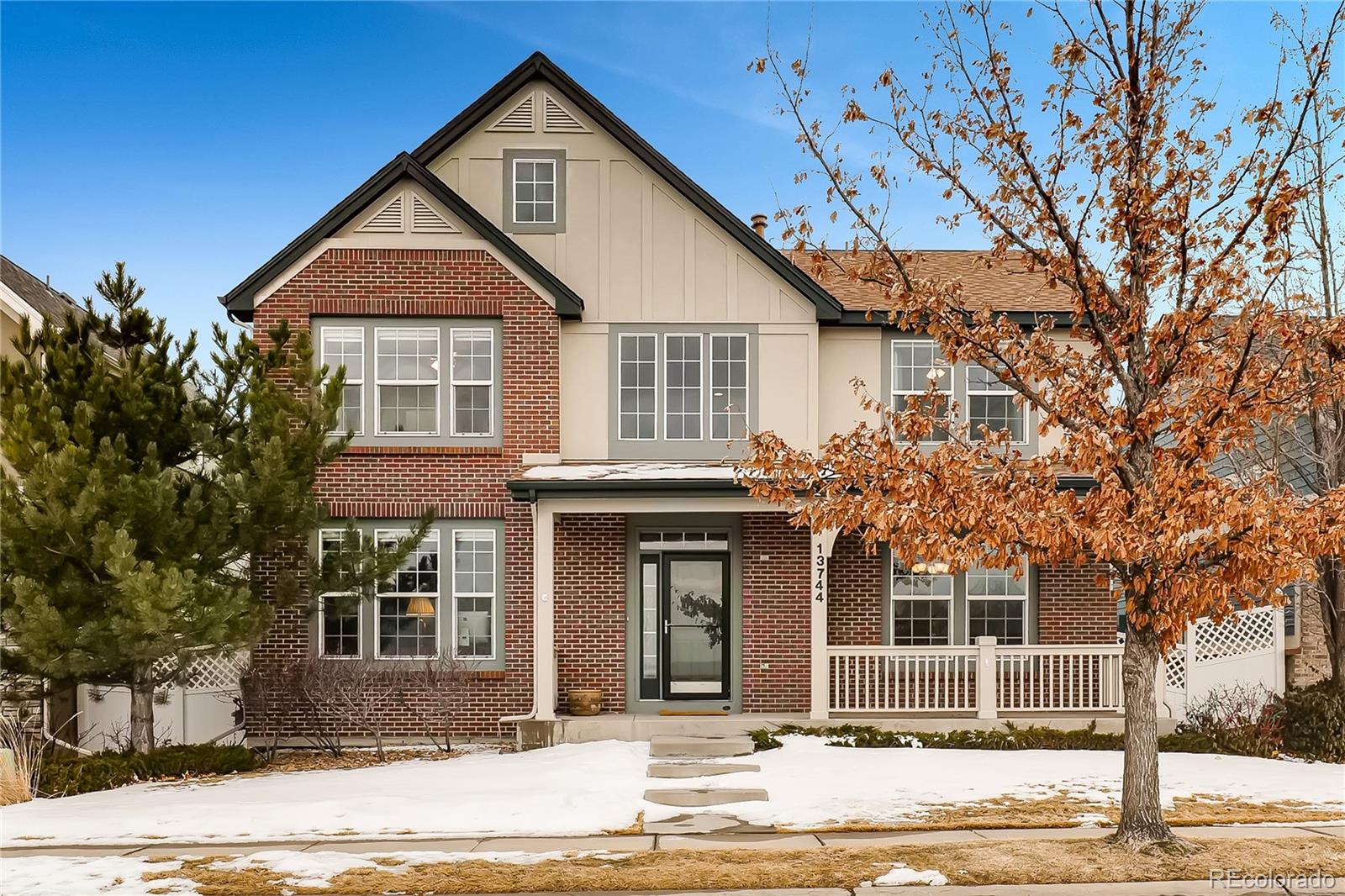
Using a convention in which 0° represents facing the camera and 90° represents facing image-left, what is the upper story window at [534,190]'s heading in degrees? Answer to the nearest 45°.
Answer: approximately 0°

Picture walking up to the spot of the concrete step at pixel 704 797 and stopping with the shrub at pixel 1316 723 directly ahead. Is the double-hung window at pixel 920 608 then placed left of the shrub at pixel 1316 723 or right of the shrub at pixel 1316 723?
left

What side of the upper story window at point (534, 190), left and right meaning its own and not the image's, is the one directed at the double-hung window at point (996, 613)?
left

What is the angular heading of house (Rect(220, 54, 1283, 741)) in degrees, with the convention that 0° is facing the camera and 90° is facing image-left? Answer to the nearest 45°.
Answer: approximately 0°

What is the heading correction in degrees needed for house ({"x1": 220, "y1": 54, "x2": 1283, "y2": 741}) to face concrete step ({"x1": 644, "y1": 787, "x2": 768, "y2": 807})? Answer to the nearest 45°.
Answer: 0° — it already faces it

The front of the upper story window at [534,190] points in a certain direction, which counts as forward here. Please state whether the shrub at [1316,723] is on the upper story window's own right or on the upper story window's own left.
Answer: on the upper story window's own left
